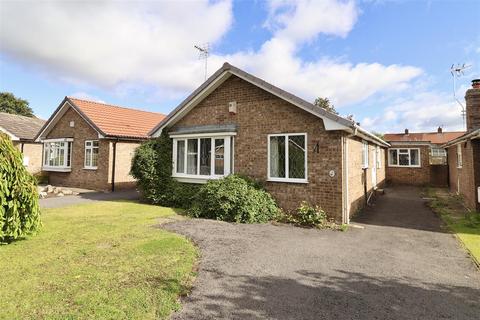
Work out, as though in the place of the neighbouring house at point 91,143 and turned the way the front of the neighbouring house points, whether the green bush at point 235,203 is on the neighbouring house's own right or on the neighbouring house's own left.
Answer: on the neighbouring house's own left

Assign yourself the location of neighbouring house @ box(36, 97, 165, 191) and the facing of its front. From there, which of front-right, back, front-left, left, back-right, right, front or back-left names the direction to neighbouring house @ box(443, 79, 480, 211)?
left

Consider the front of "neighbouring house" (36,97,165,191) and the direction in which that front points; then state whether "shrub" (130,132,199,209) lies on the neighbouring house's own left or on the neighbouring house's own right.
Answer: on the neighbouring house's own left

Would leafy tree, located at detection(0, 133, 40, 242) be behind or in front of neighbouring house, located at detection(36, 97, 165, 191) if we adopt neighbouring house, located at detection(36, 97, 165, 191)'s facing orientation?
in front

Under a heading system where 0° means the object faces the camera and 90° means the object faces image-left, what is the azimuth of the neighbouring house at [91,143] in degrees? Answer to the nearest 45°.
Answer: approximately 45°

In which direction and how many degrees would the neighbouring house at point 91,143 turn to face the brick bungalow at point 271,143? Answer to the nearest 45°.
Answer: approximately 90° to its left

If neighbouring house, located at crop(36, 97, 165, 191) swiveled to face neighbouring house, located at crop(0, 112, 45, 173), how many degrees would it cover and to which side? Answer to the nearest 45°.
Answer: approximately 90° to its right

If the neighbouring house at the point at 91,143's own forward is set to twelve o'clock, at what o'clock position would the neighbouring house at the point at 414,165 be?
the neighbouring house at the point at 414,165 is roughly at 8 o'clock from the neighbouring house at the point at 91,143.

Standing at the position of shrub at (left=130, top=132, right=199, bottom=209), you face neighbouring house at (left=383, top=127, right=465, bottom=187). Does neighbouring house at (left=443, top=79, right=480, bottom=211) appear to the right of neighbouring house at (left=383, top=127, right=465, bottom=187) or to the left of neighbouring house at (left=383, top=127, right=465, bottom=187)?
right
